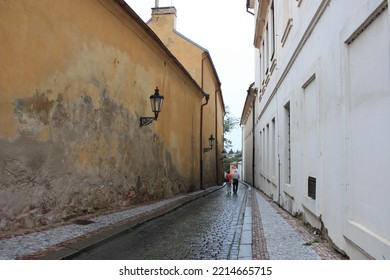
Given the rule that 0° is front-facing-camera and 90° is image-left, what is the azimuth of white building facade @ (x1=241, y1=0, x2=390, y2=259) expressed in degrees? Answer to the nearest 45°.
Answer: approximately 90°
